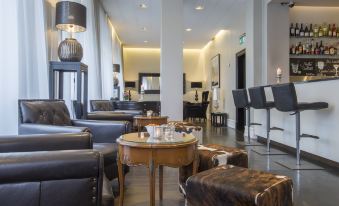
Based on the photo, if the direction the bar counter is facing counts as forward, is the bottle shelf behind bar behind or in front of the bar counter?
behind

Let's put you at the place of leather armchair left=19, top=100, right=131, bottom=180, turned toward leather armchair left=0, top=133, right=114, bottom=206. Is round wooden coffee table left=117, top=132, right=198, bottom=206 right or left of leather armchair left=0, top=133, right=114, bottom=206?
left

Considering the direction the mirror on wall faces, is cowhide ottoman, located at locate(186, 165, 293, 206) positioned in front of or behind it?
in front

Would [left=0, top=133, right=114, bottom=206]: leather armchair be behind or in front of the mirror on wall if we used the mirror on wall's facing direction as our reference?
in front

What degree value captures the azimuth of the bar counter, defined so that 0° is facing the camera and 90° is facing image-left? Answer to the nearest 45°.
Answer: approximately 45°

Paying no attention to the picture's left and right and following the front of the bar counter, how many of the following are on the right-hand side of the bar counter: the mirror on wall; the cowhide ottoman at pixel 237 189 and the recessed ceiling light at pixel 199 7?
2

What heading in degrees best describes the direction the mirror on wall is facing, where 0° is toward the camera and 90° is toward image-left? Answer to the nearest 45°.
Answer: approximately 0°

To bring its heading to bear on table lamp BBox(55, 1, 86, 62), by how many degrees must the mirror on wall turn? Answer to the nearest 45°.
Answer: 0° — it already faces it

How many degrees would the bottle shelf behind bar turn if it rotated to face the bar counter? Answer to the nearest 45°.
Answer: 0° — it already faces it

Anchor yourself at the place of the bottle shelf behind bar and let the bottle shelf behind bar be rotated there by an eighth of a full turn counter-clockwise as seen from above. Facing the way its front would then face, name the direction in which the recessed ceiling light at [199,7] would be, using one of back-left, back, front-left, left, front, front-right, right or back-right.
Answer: back-right

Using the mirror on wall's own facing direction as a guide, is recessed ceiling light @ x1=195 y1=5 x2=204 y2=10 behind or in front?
in front

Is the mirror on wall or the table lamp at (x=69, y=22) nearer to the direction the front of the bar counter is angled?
the table lamp

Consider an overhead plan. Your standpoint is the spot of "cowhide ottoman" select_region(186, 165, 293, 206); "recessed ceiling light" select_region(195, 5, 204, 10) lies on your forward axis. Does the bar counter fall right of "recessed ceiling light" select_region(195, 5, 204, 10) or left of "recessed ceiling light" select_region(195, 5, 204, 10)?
right

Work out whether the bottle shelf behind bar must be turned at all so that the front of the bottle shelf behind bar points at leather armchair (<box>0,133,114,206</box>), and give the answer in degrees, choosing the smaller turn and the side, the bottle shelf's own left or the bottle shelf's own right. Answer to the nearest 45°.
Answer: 0° — it already faces it
